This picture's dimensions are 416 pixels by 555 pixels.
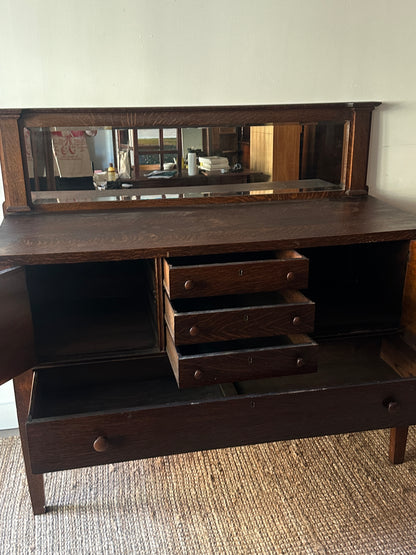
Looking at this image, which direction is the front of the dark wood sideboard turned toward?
toward the camera
